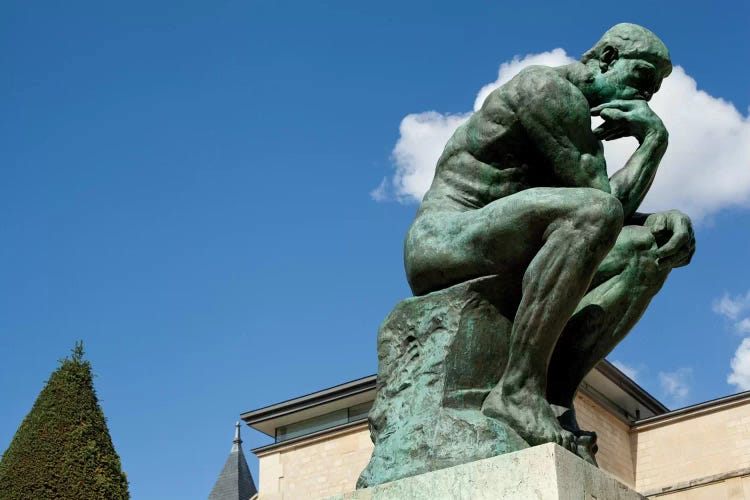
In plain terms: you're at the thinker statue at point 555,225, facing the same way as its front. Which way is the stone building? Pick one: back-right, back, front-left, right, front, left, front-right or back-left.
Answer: left

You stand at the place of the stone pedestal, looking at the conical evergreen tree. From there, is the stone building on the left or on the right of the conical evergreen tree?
right

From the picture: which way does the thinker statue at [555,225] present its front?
to the viewer's right

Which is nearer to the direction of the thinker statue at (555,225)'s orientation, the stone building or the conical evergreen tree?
the stone building

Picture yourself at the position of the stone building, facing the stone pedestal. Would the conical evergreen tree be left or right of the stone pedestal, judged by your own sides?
right
